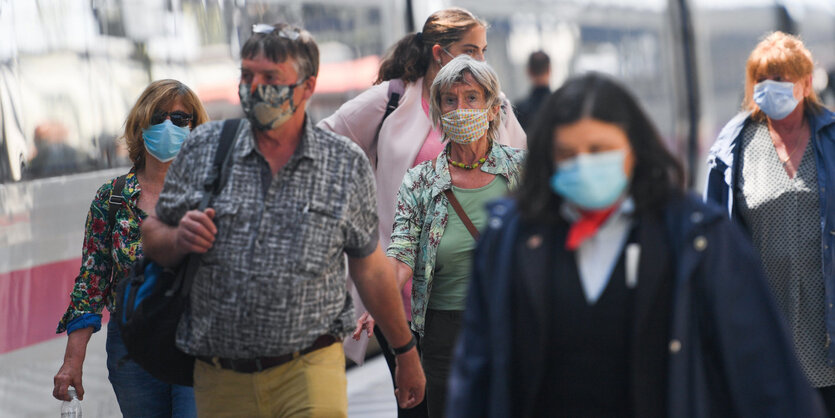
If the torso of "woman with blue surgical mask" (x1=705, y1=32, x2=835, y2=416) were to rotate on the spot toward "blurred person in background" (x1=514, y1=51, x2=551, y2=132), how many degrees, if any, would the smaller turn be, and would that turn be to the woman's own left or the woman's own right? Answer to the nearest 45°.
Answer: approximately 180°

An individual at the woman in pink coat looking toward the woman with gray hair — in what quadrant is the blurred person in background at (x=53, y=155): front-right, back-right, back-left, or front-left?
back-right

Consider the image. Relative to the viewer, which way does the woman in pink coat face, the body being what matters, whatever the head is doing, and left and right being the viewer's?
facing the viewer and to the right of the viewer

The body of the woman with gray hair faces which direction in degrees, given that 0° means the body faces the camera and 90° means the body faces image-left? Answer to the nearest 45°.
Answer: approximately 0°

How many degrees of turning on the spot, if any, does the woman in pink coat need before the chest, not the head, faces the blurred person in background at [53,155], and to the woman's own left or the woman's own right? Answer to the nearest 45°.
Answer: approximately 135° to the woman's own right

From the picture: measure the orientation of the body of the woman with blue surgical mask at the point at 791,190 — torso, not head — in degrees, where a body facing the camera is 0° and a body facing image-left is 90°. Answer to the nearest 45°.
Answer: approximately 0°

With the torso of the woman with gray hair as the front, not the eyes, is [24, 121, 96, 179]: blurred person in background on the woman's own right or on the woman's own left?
on the woman's own right

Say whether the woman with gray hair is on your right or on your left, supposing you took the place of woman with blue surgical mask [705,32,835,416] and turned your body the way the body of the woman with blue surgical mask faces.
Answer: on your right

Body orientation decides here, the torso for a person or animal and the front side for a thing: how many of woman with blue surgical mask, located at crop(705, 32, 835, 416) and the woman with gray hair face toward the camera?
2
